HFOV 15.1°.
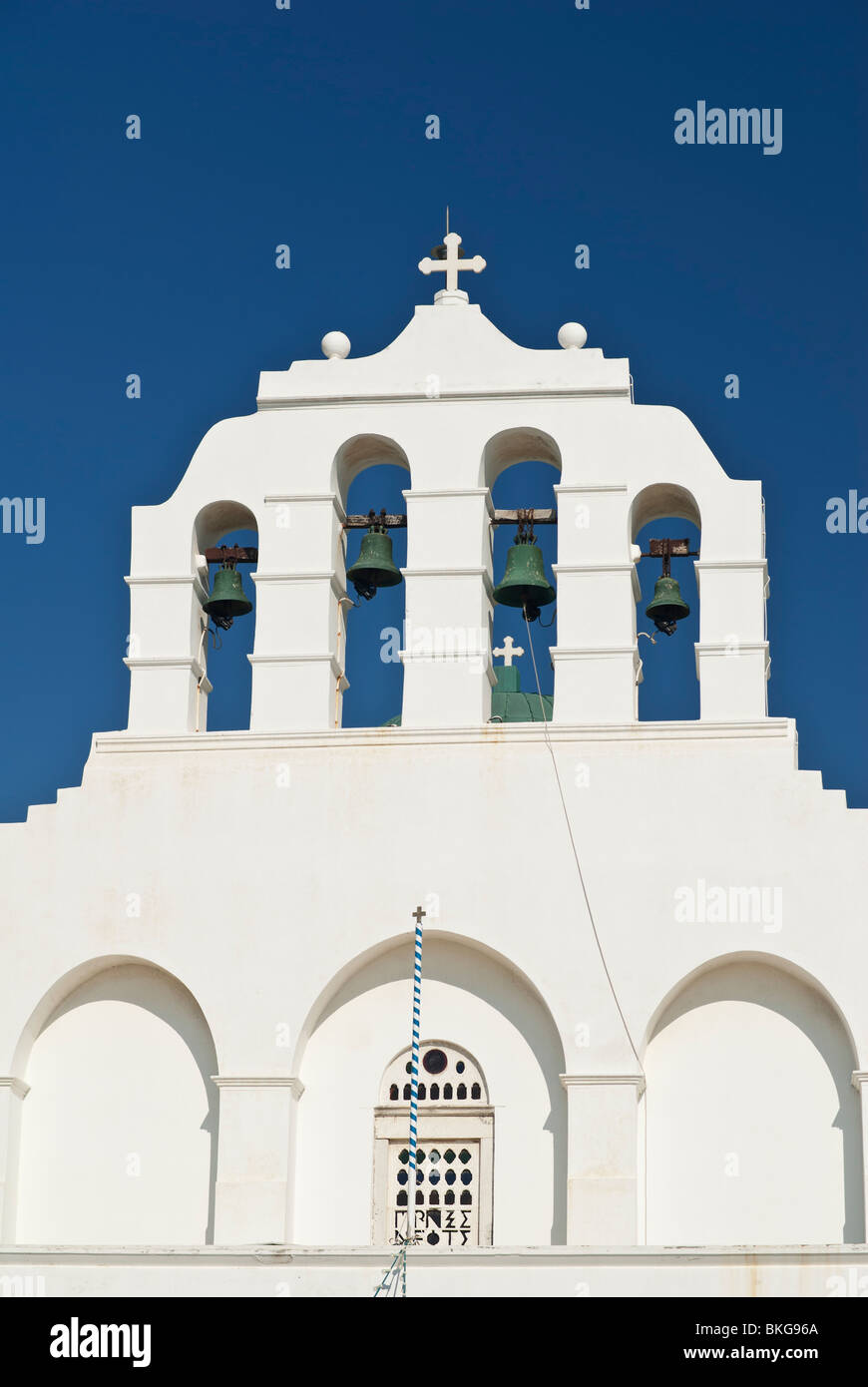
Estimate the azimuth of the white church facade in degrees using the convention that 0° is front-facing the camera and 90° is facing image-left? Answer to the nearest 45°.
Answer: approximately 0°
